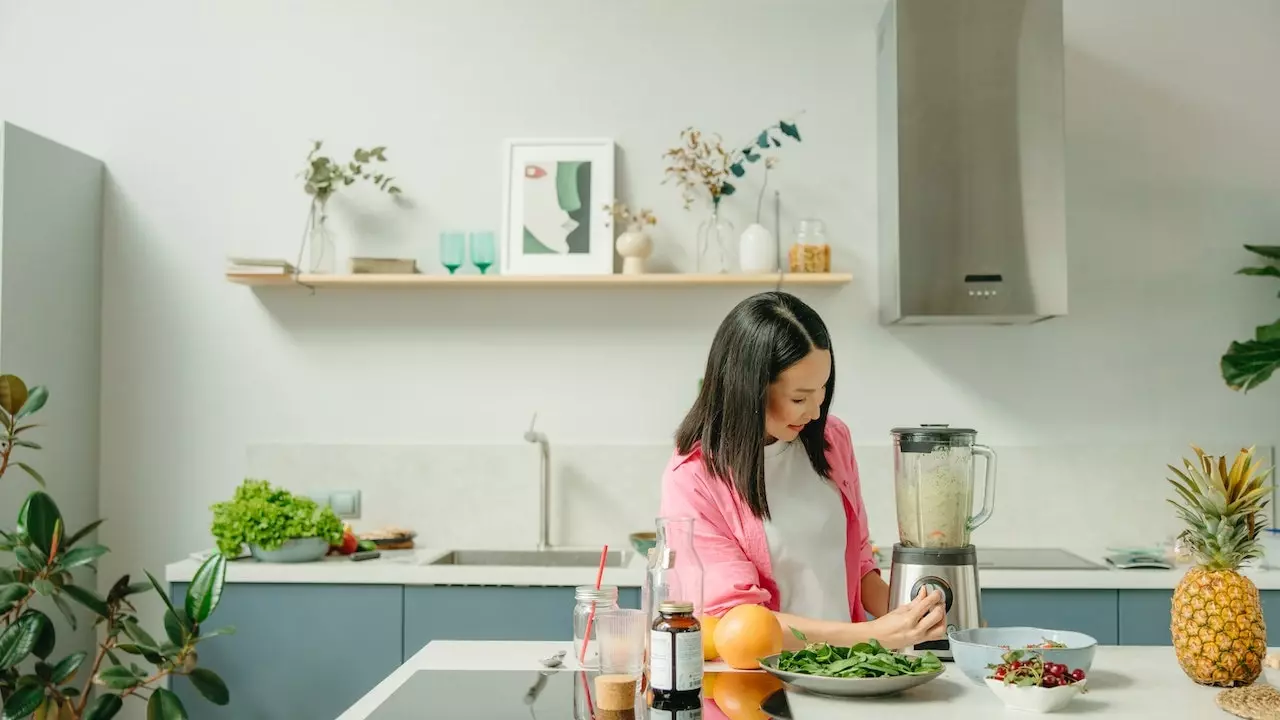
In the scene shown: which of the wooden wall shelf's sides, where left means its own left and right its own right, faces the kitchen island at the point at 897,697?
front

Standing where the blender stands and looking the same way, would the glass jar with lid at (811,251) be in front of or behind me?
behind

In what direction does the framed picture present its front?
toward the camera

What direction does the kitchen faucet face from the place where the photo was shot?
facing the viewer

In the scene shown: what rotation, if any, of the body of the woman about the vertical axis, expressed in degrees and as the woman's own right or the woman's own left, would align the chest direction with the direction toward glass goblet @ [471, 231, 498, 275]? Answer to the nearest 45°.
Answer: approximately 180°

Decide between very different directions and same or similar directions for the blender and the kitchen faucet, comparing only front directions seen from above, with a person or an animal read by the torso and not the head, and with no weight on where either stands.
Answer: same or similar directions

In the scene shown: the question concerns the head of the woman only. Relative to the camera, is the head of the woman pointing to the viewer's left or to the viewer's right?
to the viewer's right

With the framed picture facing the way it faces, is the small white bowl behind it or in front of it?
in front

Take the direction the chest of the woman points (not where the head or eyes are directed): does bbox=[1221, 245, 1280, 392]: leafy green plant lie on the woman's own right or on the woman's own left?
on the woman's own left

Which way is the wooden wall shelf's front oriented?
toward the camera

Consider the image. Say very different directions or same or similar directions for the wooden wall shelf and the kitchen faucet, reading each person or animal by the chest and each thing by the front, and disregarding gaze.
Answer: same or similar directions

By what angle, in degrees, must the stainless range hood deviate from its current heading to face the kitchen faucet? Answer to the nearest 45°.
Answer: approximately 90° to its right
